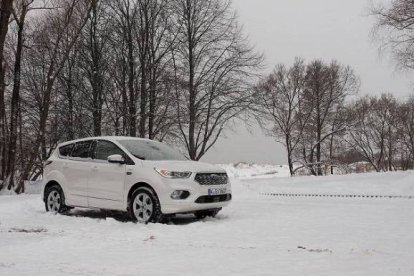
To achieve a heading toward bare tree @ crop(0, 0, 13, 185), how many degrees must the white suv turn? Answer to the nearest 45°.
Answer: approximately 180°

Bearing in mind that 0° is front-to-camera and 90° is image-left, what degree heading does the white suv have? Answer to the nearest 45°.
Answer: approximately 315°

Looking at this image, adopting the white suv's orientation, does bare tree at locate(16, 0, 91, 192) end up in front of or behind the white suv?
behind

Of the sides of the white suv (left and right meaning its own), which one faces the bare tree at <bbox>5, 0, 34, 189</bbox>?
back
